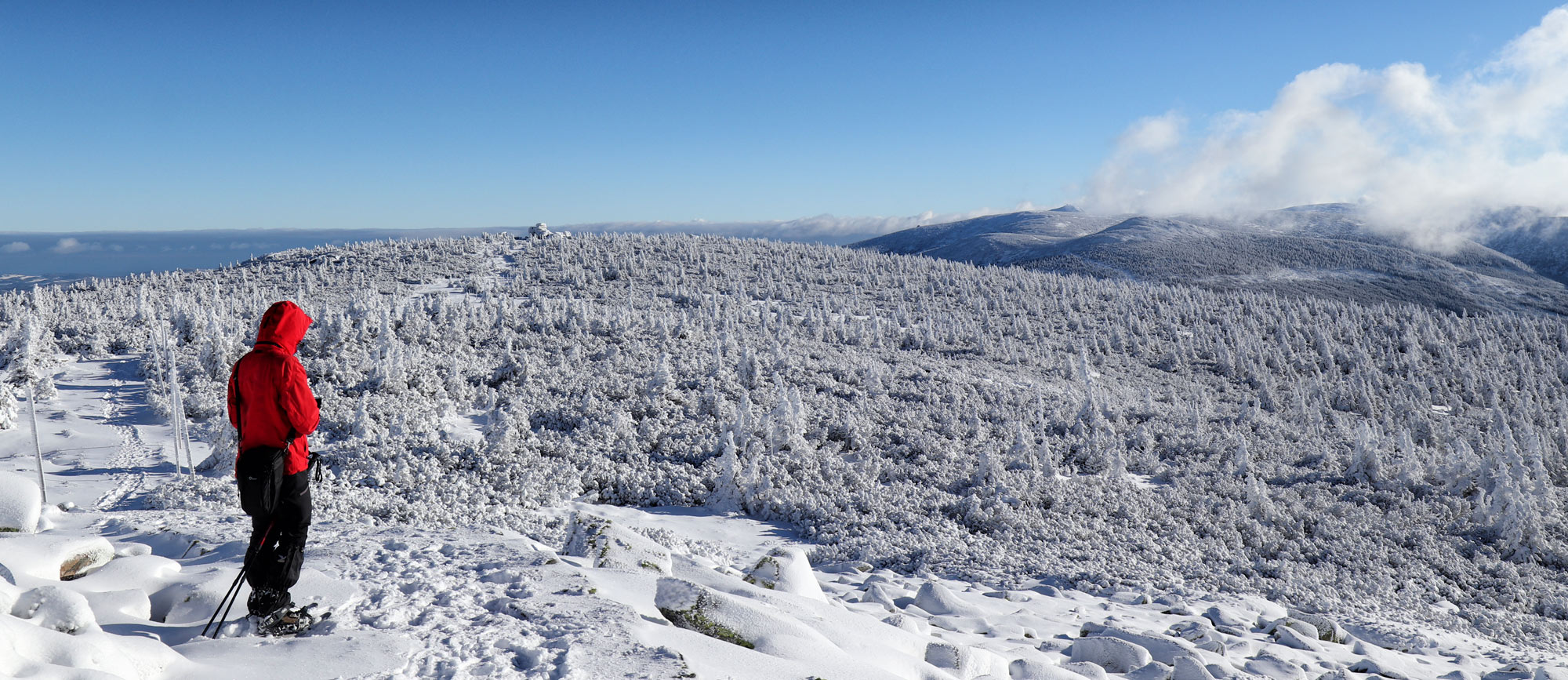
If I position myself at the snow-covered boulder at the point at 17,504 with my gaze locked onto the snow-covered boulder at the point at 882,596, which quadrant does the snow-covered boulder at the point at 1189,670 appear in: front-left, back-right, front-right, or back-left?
front-right

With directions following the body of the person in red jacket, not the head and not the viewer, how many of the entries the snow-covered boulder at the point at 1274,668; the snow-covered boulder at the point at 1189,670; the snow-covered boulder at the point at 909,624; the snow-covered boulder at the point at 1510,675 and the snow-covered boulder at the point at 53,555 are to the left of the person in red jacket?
1

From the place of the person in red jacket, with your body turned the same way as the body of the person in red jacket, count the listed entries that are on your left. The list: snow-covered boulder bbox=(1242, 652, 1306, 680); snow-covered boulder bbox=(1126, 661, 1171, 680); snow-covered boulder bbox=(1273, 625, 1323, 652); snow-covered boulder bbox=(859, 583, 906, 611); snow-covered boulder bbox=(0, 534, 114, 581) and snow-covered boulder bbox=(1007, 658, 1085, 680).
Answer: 1

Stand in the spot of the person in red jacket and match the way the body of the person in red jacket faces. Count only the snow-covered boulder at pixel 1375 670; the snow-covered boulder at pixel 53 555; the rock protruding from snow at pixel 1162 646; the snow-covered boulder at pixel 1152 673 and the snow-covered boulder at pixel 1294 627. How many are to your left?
1

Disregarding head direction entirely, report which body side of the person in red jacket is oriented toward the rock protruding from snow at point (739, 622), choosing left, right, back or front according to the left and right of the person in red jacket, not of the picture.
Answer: right

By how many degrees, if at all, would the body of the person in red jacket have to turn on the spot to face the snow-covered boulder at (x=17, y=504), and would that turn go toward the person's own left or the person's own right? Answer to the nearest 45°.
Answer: approximately 90° to the person's own left

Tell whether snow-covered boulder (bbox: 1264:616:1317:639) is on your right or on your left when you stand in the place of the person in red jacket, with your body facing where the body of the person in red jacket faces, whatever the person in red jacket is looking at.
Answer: on your right

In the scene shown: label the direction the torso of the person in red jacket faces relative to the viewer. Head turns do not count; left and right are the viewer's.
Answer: facing away from the viewer and to the right of the viewer

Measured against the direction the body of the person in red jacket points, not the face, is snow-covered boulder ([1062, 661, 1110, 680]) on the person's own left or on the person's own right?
on the person's own right

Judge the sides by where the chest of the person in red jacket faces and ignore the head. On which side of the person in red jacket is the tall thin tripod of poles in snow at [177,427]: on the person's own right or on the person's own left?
on the person's own left

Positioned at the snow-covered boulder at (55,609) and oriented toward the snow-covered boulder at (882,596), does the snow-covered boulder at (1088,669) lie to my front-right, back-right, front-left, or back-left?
front-right

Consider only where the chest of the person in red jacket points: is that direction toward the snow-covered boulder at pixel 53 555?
no

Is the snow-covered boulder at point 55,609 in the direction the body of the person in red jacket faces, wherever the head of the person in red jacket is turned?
no

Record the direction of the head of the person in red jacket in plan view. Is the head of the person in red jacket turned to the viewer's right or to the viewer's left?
to the viewer's right

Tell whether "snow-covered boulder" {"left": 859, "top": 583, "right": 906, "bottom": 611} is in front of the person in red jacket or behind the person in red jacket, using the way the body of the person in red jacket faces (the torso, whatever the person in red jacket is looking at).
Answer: in front

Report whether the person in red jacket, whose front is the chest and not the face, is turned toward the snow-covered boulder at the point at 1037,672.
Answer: no
